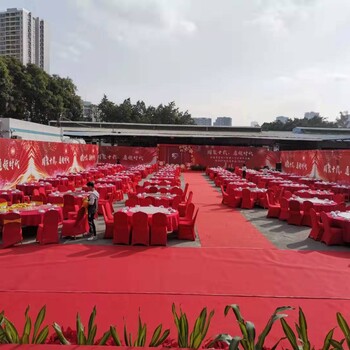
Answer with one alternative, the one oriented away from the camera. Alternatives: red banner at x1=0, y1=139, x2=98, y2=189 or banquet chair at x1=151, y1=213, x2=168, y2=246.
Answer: the banquet chair

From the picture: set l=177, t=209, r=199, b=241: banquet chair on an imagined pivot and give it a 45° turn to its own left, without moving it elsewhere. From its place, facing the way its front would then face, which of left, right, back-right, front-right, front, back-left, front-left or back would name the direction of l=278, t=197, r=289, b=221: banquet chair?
back

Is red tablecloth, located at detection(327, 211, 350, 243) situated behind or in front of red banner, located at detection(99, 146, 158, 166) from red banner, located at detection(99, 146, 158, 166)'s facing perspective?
in front

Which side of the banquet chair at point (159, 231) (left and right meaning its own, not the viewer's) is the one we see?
back

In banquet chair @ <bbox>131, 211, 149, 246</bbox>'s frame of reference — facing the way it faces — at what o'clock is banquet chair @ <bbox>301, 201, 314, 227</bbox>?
banquet chair @ <bbox>301, 201, 314, 227</bbox> is roughly at 2 o'clock from banquet chair @ <bbox>131, 211, 149, 246</bbox>.

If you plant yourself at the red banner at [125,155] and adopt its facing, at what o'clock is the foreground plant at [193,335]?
The foreground plant is roughly at 12 o'clock from the red banner.

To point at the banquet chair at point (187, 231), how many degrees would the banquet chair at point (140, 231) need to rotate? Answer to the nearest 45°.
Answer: approximately 45° to its right

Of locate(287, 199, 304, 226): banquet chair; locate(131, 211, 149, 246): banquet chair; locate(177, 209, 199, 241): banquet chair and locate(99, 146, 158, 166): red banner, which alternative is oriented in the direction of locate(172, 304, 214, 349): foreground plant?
the red banner

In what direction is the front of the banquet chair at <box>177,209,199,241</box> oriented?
to the viewer's left

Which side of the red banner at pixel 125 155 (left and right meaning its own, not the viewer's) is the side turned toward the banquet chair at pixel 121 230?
front

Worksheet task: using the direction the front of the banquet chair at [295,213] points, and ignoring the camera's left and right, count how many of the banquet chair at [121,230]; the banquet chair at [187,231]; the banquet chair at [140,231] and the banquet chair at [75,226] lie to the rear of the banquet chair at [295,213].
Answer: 4

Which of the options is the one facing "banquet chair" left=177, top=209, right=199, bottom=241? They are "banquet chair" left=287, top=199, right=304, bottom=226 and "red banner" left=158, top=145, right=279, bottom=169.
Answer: the red banner

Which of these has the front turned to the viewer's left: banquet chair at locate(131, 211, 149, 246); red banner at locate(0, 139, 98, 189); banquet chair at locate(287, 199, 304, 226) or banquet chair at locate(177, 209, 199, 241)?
banquet chair at locate(177, 209, 199, 241)

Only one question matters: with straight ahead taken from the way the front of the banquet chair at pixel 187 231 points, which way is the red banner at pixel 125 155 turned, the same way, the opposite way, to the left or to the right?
to the left

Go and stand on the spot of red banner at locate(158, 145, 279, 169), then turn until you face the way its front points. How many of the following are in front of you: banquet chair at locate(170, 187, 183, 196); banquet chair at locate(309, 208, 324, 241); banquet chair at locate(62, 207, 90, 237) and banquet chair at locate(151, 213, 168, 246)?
4

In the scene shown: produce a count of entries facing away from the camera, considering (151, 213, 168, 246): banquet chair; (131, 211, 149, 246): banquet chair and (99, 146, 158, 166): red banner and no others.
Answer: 2

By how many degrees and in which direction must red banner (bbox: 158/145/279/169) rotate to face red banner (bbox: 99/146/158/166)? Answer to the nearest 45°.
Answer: approximately 90° to its right
